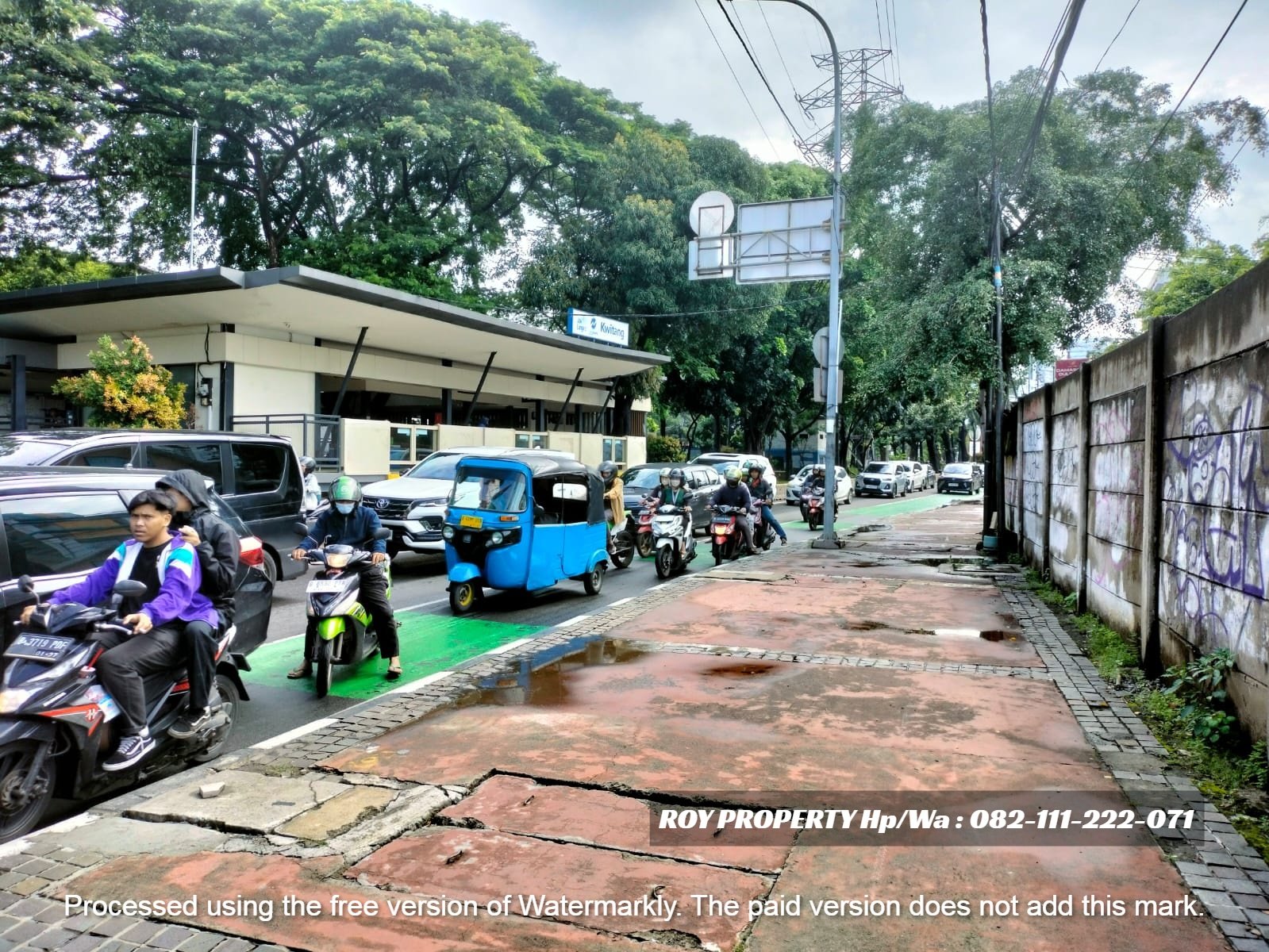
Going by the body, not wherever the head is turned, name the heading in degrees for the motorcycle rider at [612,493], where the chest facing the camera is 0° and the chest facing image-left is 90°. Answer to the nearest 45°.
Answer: approximately 45°

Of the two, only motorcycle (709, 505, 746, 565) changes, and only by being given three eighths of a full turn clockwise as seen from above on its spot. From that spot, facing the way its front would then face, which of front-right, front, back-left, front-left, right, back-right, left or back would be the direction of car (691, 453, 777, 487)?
front

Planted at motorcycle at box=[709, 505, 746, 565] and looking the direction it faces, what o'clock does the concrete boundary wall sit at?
The concrete boundary wall is roughly at 10 o'clock from the motorcycle.

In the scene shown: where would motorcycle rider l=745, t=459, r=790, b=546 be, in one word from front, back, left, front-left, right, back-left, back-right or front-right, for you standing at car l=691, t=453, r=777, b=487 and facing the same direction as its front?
front-left

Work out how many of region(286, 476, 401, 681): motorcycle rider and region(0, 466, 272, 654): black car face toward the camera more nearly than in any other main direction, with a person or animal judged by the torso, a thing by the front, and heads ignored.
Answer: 1

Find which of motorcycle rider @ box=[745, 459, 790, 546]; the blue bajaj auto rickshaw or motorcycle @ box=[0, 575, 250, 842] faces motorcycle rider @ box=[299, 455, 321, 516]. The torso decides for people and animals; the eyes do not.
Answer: motorcycle rider @ box=[745, 459, 790, 546]

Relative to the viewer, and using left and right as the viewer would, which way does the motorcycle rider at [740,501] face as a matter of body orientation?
facing the viewer and to the left of the viewer

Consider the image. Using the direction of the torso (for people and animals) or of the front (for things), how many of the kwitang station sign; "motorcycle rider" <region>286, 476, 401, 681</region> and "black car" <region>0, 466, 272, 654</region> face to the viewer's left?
1

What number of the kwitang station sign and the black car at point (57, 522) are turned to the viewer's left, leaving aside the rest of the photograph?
1

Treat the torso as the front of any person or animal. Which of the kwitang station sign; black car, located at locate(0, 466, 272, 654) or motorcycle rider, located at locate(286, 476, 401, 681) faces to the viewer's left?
the black car

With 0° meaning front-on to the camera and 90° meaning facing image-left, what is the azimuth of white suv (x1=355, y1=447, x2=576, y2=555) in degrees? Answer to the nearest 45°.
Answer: approximately 45°
